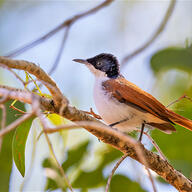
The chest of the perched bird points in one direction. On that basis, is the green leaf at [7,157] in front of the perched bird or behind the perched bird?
in front

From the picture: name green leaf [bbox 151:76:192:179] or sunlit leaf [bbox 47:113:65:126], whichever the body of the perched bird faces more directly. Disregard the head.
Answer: the sunlit leaf

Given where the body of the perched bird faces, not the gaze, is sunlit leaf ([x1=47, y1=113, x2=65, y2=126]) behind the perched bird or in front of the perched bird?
in front

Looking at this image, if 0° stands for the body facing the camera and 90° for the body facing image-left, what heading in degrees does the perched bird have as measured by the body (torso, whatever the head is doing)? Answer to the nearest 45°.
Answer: approximately 90°

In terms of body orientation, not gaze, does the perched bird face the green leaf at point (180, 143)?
no
